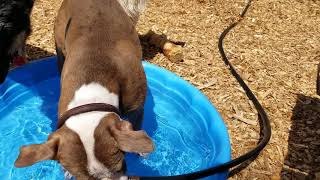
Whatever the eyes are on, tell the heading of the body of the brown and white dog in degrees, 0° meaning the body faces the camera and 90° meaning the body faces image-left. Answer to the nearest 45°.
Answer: approximately 0°

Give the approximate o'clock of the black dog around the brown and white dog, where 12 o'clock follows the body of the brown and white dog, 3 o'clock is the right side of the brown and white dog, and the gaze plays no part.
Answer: The black dog is roughly at 5 o'clock from the brown and white dog.
